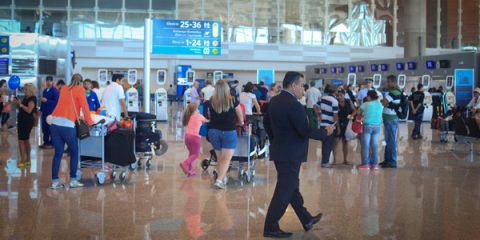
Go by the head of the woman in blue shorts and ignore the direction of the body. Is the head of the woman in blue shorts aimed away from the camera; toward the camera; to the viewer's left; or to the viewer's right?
away from the camera

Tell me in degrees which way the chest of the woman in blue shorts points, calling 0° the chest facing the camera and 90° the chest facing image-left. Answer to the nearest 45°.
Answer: approximately 180°

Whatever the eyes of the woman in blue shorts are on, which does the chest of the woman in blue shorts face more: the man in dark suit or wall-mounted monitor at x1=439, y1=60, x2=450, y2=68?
the wall-mounted monitor

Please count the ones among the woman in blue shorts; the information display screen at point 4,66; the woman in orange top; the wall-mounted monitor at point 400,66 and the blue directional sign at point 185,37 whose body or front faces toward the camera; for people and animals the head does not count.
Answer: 3

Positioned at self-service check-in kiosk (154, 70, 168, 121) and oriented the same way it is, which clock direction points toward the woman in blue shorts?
The woman in blue shorts is roughly at 12 o'clock from the self-service check-in kiosk.

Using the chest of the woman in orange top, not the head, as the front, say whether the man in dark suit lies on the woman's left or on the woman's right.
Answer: on the woman's right

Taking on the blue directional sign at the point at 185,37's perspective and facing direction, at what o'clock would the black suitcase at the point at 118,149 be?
The black suitcase is roughly at 12 o'clock from the blue directional sign.

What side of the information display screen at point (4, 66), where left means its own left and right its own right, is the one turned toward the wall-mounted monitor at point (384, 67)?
left

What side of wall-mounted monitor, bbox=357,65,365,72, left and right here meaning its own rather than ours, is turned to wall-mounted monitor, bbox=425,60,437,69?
left

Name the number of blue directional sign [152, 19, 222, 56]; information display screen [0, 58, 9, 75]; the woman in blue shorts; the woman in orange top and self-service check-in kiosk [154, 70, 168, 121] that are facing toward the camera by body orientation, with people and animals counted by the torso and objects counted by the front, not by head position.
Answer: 3

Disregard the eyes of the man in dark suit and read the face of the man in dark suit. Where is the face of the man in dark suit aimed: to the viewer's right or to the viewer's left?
to the viewer's right
